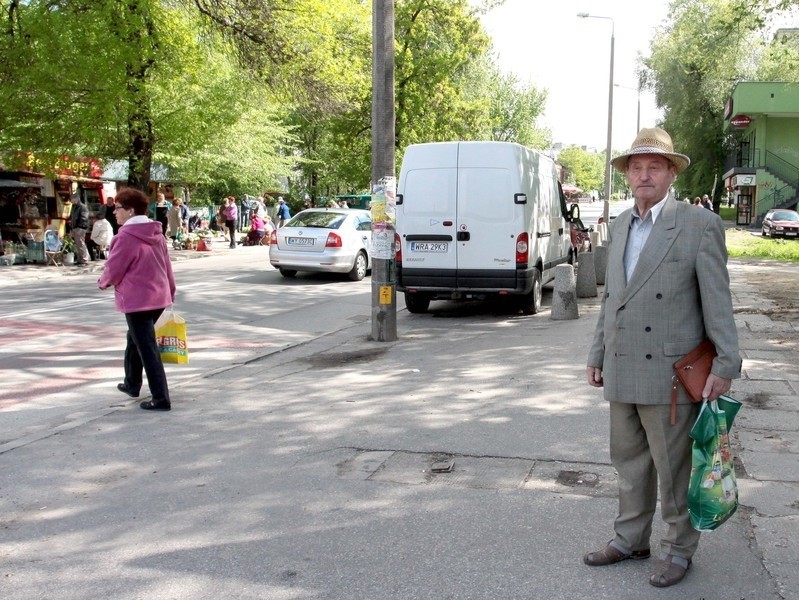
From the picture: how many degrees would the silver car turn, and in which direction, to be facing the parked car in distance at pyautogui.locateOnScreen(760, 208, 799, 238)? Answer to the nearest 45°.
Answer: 0° — it already faces it

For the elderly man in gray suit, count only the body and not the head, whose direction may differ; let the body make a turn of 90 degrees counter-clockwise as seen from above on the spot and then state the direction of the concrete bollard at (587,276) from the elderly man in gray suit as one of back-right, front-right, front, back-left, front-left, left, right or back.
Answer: back-left

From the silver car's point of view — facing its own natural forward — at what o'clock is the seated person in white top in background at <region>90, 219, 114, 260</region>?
The seated person in white top in background is roughly at 9 o'clock from the silver car.

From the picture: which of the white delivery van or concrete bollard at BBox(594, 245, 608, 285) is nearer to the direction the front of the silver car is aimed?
the concrete bollard

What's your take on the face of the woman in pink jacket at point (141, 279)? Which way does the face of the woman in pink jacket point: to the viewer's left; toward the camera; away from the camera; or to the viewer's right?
to the viewer's left

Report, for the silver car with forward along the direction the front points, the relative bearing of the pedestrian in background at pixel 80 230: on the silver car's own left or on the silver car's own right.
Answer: on the silver car's own left

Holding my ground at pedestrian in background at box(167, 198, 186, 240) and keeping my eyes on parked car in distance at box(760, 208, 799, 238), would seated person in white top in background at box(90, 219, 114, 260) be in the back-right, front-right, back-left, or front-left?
back-right

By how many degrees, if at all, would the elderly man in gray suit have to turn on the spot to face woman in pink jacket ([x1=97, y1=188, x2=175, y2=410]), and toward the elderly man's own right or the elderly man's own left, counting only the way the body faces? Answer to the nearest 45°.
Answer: approximately 90° to the elderly man's own right

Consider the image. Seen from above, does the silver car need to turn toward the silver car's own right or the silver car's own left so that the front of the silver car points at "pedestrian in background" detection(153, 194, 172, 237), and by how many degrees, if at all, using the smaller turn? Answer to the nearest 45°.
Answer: approximately 90° to the silver car's own left

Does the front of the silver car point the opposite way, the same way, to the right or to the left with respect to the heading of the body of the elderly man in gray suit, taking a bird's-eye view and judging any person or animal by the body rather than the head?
the opposite way

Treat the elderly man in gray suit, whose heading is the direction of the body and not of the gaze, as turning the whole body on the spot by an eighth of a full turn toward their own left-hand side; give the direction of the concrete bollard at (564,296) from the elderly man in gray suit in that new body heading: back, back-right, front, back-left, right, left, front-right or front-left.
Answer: back

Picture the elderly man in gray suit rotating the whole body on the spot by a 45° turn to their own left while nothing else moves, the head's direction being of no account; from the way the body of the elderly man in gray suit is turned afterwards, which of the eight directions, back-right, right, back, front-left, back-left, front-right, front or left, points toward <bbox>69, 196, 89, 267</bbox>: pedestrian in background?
back-right

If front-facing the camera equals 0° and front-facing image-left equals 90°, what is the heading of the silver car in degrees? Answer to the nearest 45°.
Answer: approximately 225°

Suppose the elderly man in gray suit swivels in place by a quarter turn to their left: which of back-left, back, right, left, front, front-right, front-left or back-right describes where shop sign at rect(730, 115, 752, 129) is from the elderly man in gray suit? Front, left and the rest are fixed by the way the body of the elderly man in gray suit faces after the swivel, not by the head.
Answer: back-left

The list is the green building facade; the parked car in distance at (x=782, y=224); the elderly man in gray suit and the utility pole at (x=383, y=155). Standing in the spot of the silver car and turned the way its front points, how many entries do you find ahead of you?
2
